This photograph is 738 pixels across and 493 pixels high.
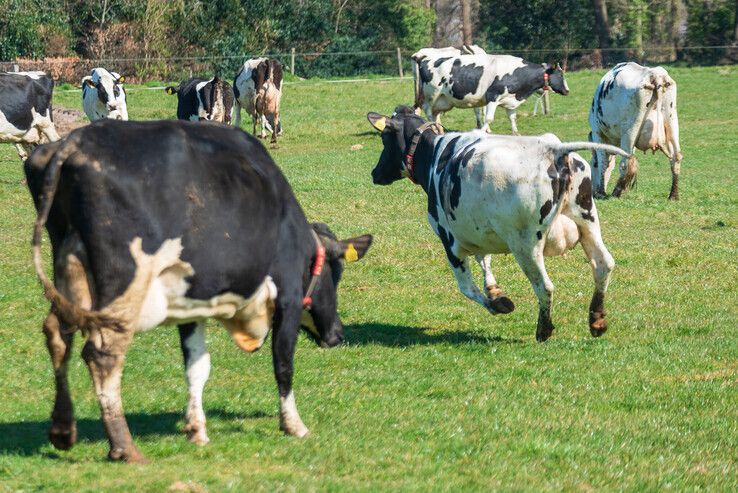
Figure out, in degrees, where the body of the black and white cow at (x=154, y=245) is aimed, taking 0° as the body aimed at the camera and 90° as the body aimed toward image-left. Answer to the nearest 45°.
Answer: approximately 225°

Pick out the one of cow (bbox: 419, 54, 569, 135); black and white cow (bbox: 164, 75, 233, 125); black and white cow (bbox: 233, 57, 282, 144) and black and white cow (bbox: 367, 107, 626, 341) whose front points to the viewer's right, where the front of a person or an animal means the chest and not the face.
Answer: the cow

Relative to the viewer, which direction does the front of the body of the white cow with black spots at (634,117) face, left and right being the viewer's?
facing away from the viewer and to the left of the viewer

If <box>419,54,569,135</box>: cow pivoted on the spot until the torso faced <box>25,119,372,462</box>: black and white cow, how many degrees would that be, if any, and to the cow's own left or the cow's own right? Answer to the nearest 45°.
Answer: approximately 90° to the cow's own right

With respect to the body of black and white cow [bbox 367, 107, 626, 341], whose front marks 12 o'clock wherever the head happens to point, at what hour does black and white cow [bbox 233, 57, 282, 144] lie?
black and white cow [bbox 233, 57, 282, 144] is roughly at 1 o'clock from black and white cow [bbox 367, 107, 626, 341].

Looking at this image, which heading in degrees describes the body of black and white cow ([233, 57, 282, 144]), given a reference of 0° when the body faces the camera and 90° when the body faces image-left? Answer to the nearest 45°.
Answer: approximately 135°

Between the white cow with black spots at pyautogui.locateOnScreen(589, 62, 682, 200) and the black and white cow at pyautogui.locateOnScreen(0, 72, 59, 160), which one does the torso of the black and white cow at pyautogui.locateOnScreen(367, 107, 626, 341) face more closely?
the black and white cow

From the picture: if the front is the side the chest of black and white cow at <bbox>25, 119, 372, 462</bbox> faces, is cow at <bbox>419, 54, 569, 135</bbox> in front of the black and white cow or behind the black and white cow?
in front

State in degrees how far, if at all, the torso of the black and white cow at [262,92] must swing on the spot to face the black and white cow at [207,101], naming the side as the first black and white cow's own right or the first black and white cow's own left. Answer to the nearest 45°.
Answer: approximately 90° to the first black and white cow's own left

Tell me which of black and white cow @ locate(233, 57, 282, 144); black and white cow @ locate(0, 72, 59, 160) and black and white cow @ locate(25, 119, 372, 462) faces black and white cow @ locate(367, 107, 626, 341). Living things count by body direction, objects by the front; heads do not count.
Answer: black and white cow @ locate(25, 119, 372, 462)

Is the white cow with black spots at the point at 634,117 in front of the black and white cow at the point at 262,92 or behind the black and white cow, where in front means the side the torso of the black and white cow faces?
behind
